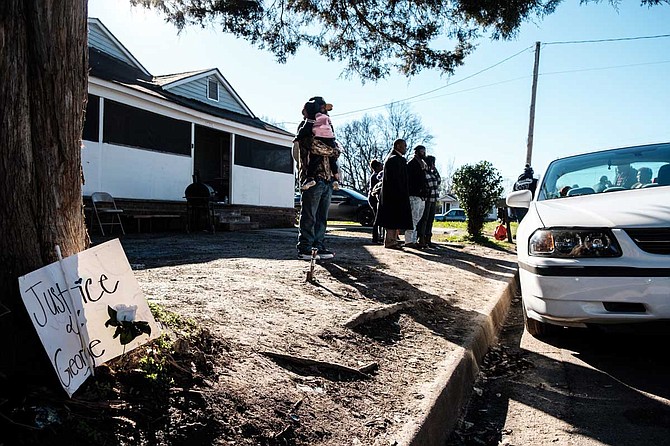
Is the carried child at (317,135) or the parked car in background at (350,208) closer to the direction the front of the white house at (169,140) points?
the carried child

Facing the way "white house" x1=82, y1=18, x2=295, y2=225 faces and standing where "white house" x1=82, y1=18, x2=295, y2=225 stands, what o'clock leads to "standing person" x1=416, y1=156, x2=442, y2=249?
The standing person is roughly at 12 o'clock from the white house.

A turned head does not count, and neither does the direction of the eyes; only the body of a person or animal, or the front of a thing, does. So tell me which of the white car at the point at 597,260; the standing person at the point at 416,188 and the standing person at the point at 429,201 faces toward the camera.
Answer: the white car

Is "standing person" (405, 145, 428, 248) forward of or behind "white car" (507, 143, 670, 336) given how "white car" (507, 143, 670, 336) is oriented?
behind

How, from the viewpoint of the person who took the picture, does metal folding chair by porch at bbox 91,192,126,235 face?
facing the viewer and to the right of the viewer

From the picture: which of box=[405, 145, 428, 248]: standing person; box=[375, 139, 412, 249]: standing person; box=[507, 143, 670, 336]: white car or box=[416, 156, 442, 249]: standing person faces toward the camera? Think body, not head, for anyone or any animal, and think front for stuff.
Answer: the white car

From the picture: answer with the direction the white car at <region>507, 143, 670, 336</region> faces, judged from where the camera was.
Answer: facing the viewer

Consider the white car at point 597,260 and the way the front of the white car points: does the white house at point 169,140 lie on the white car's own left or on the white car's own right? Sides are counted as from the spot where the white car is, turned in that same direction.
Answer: on the white car's own right
